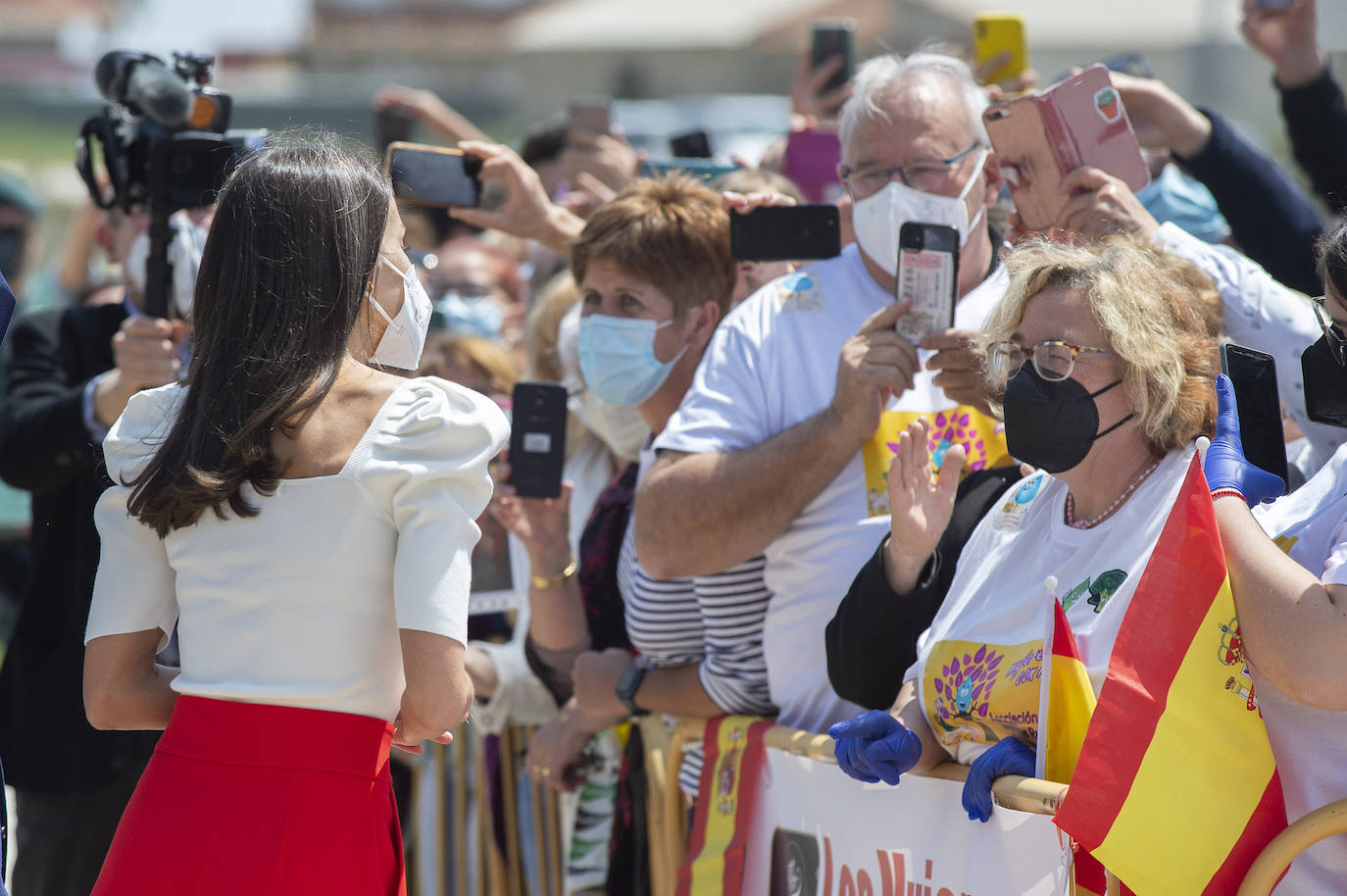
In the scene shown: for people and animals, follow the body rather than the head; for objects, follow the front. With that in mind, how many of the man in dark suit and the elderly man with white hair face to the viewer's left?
0

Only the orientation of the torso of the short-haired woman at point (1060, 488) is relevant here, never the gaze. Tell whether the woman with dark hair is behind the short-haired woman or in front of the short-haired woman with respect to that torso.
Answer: in front

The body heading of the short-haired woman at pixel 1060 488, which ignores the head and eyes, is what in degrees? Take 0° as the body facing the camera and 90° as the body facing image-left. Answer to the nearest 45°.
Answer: approximately 45°

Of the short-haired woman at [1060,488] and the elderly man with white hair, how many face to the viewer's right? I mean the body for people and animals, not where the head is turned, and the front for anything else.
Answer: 0

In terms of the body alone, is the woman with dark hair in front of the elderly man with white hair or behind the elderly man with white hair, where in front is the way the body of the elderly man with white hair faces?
in front

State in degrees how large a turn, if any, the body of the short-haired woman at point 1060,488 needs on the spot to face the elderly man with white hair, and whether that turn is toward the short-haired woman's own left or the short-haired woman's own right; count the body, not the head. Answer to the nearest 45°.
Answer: approximately 90° to the short-haired woman's own right

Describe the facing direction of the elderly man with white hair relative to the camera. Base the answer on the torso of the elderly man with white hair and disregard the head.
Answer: toward the camera

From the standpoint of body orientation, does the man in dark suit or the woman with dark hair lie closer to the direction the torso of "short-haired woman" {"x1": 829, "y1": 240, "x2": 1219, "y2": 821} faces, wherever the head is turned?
the woman with dark hair

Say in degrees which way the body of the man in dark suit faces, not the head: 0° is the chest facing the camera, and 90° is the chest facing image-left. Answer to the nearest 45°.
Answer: approximately 315°

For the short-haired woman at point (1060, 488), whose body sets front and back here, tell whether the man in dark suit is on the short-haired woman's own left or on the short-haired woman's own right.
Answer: on the short-haired woman's own right

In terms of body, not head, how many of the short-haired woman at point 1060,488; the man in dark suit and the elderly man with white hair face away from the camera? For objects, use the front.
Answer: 0

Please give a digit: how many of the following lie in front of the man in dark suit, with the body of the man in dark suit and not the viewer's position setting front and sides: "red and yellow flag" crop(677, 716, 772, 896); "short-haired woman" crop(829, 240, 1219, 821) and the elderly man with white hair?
3
